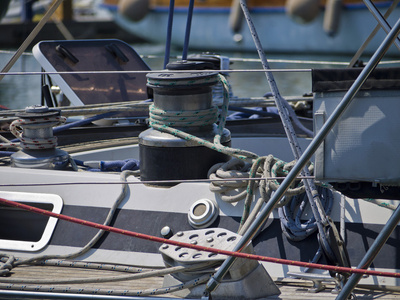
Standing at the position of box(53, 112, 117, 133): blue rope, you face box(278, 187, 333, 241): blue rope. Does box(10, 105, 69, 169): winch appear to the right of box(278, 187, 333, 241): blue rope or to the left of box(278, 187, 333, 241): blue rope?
right

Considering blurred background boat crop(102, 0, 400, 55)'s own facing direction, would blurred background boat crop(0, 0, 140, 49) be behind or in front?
in front

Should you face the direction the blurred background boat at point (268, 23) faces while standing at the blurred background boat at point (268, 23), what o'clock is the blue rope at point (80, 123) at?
The blue rope is roughly at 9 o'clock from the blurred background boat.

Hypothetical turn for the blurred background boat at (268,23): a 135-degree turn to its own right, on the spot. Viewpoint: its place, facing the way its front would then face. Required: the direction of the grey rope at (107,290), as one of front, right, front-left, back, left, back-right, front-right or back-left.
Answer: back-right

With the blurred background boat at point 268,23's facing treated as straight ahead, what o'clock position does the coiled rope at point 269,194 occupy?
The coiled rope is roughly at 9 o'clock from the blurred background boat.

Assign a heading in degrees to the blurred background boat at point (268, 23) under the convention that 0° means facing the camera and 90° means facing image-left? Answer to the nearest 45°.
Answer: approximately 90°
